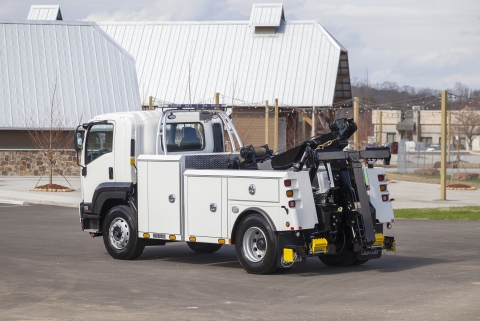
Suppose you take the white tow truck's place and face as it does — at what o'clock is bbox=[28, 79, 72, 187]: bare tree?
The bare tree is roughly at 1 o'clock from the white tow truck.

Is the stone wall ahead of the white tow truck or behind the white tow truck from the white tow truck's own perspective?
ahead

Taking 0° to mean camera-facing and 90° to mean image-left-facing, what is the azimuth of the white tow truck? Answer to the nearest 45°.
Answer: approximately 135°
